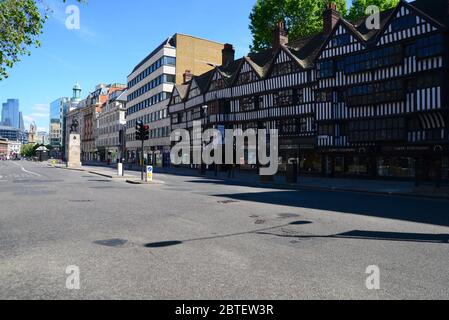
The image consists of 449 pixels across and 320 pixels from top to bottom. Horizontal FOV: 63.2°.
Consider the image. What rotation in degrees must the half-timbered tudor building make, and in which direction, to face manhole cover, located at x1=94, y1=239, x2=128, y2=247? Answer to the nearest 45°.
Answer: approximately 45° to its left

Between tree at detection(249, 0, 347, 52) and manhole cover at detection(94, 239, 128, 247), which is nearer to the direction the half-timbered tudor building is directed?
the manhole cover

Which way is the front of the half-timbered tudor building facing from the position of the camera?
facing the viewer and to the left of the viewer

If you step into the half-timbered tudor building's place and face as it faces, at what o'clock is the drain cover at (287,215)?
The drain cover is roughly at 11 o'clock from the half-timbered tudor building.

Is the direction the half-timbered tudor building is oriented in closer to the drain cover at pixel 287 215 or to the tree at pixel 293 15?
the drain cover

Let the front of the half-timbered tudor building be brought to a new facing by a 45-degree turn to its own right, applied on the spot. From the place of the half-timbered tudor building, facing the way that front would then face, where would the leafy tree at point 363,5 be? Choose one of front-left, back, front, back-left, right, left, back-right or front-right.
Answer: right
